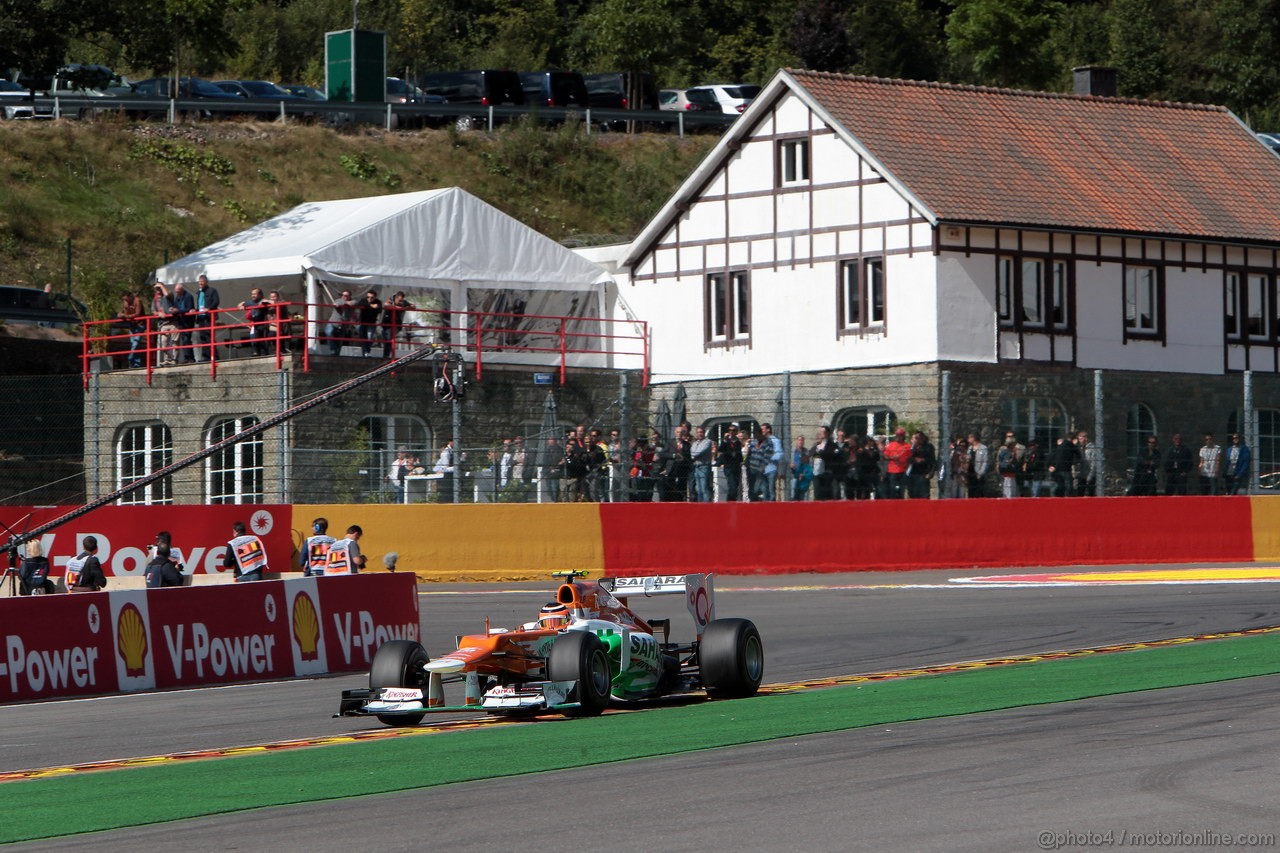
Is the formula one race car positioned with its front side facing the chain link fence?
no

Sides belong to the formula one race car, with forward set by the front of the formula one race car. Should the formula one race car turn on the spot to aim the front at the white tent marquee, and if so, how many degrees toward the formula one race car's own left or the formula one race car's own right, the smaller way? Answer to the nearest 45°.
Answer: approximately 135° to the formula one race car's own right

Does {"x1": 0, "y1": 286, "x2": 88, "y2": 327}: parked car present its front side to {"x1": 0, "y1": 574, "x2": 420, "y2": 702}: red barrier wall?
no

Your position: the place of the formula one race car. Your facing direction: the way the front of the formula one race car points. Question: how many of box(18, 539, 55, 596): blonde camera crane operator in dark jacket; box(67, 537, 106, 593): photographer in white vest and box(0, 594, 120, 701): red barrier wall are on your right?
3

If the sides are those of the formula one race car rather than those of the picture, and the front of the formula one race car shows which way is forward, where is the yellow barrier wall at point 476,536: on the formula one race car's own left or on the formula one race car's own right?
on the formula one race car's own right

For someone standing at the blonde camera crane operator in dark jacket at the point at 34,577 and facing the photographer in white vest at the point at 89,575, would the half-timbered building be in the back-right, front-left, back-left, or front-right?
front-left

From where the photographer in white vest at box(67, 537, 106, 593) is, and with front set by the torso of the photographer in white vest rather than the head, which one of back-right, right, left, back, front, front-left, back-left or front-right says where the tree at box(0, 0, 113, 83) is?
front-left

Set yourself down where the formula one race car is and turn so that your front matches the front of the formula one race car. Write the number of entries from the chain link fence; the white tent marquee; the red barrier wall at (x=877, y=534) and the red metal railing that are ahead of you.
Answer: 0

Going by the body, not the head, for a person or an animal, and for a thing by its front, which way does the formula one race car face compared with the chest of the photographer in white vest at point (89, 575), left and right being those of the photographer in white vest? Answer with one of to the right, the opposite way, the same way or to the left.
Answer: the opposite way
